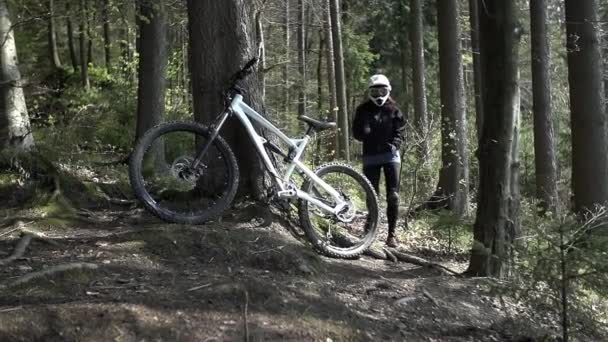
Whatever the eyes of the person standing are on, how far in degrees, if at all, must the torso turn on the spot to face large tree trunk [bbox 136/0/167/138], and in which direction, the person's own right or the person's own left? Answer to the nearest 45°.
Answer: approximately 135° to the person's own right

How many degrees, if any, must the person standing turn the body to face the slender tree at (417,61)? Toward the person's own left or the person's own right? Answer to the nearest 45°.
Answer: approximately 180°

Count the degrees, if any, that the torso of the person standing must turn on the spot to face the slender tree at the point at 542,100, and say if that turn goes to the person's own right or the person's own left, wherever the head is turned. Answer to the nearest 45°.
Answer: approximately 135° to the person's own left

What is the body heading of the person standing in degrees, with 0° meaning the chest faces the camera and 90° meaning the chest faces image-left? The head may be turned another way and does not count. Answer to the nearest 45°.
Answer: approximately 0°

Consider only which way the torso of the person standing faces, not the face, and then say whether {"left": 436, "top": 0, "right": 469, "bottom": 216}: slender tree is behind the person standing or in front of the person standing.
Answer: behind

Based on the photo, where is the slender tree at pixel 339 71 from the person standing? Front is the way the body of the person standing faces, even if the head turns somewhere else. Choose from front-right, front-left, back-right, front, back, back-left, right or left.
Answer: back

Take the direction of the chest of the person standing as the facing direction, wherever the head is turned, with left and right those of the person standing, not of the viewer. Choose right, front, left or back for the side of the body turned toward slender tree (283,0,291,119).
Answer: back
